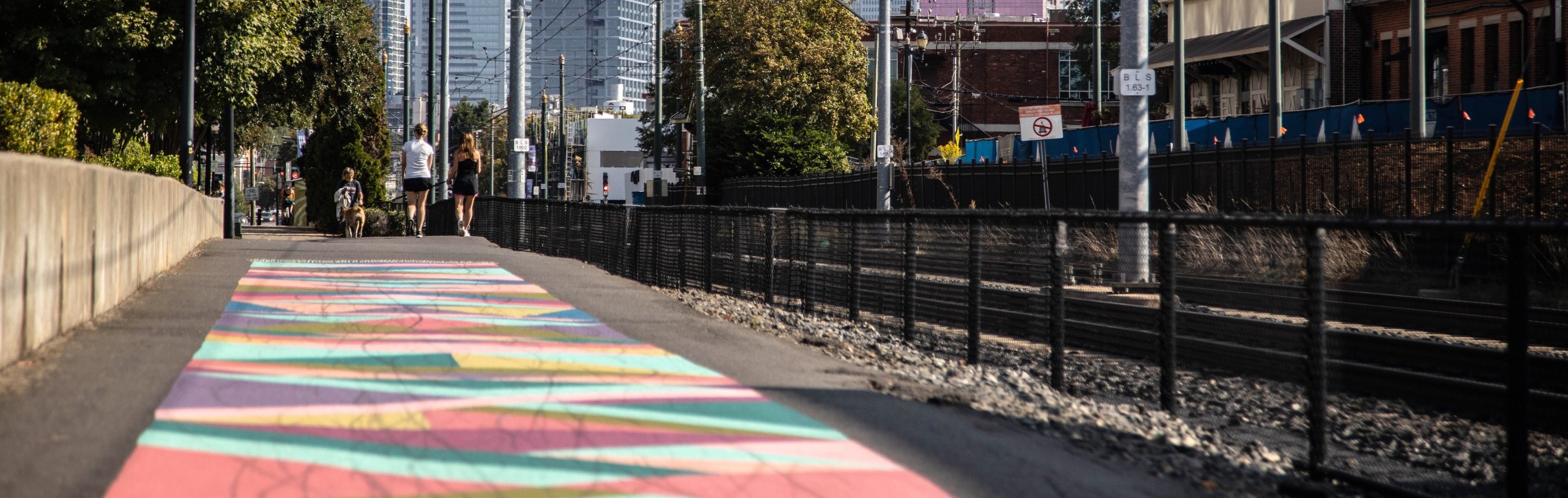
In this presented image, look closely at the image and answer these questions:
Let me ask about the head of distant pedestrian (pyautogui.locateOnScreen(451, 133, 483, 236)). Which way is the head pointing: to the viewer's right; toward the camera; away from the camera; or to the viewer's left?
away from the camera

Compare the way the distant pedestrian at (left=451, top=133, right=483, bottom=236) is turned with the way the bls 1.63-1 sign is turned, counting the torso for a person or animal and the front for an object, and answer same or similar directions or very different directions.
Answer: very different directions

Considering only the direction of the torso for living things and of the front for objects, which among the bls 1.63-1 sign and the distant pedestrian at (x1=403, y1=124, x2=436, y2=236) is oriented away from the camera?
the distant pedestrian

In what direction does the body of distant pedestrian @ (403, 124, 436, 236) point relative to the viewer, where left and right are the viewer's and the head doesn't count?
facing away from the viewer

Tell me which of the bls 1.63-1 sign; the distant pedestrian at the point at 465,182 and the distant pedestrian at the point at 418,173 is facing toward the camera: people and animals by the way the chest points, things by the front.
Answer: the bls 1.63-1 sign

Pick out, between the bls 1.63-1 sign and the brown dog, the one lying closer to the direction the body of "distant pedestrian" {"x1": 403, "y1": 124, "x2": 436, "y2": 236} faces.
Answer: the brown dog

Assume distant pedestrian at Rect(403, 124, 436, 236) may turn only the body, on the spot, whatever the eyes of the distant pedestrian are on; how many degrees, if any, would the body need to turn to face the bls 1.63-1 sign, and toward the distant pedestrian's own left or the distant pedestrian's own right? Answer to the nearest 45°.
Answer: approximately 135° to the distant pedestrian's own right

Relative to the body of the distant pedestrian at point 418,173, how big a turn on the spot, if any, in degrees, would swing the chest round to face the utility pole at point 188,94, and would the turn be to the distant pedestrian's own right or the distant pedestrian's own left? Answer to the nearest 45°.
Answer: approximately 45° to the distant pedestrian's own left

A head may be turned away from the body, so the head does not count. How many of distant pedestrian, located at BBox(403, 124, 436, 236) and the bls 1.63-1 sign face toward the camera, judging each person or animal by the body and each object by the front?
1

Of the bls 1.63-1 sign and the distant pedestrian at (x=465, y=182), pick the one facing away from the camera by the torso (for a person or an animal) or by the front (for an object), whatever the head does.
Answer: the distant pedestrian

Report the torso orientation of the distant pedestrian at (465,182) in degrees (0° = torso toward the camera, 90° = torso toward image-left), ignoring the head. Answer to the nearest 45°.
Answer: approximately 180°
